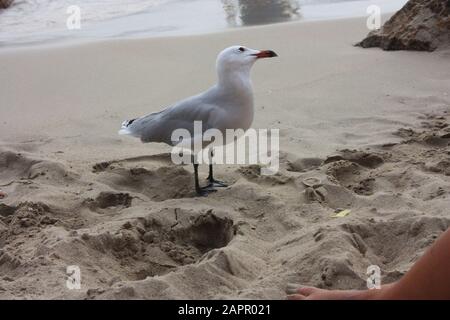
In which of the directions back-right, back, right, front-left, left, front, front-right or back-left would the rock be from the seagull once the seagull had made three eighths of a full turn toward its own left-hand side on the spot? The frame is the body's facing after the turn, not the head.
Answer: right

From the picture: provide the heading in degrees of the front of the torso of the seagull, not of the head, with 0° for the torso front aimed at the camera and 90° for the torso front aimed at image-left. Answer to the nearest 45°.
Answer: approximately 270°
